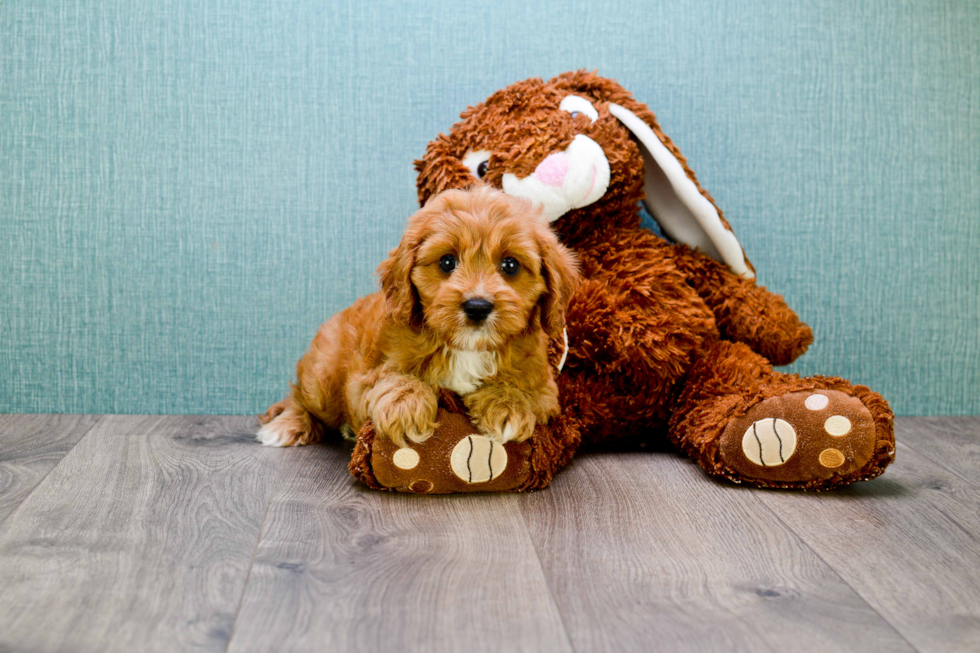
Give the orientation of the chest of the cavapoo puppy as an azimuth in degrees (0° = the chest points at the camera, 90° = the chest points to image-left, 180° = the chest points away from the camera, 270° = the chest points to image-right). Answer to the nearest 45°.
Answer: approximately 315°

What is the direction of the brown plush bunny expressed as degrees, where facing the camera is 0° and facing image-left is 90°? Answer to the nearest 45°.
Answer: approximately 0°
